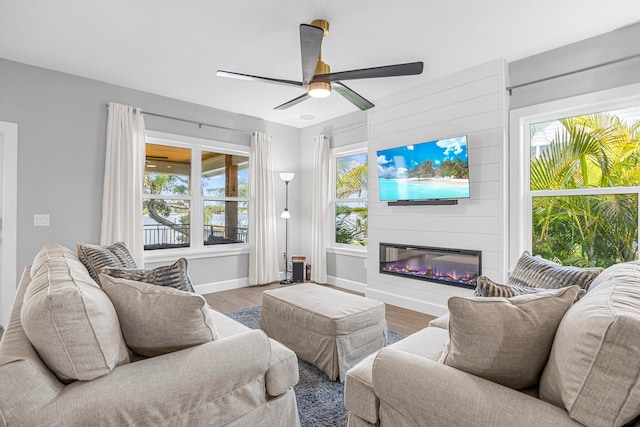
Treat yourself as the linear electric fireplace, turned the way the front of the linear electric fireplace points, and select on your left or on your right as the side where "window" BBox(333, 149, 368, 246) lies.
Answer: on your right

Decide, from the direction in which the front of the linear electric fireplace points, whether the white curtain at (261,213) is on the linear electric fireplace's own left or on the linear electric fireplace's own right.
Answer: on the linear electric fireplace's own right

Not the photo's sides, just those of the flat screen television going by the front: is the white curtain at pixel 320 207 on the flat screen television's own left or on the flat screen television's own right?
on the flat screen television's own right

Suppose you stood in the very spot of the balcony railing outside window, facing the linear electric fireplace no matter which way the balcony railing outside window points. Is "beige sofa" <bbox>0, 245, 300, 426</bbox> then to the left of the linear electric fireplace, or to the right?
right

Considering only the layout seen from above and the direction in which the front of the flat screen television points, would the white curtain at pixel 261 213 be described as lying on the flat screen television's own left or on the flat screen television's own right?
on the flat screen television's own right

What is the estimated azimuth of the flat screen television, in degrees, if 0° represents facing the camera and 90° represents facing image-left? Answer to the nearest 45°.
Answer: approximately 45°

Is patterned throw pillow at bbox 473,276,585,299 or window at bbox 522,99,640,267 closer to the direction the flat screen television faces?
the patterned throw pillow

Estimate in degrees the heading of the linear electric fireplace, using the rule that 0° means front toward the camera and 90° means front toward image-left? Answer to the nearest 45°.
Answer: approximately 45°

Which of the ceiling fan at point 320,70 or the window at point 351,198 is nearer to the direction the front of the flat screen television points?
the ceiling fan

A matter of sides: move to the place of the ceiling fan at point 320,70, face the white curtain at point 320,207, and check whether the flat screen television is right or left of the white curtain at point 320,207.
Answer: right
